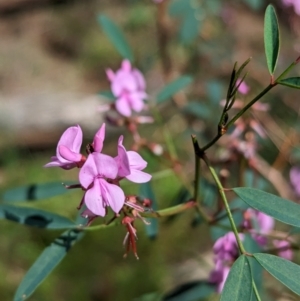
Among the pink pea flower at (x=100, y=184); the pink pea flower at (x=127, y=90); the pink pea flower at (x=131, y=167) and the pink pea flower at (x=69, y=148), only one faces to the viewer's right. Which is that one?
the pink pea flower at (x=131, y=167)

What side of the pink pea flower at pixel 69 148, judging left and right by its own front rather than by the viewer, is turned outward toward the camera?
left

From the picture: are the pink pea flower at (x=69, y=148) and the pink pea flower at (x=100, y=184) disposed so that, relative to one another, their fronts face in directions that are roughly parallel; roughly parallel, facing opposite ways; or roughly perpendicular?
roughly perpendicular

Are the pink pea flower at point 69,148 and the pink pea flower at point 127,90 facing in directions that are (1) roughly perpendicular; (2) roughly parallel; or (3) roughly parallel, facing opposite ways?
roughly perpendicular

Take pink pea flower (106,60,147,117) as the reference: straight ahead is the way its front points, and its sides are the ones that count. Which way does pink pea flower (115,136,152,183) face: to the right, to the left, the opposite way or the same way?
to the left

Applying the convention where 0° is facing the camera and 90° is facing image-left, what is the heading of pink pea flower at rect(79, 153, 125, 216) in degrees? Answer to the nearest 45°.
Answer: approximately 0°

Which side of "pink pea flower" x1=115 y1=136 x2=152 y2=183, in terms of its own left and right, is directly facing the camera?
right
